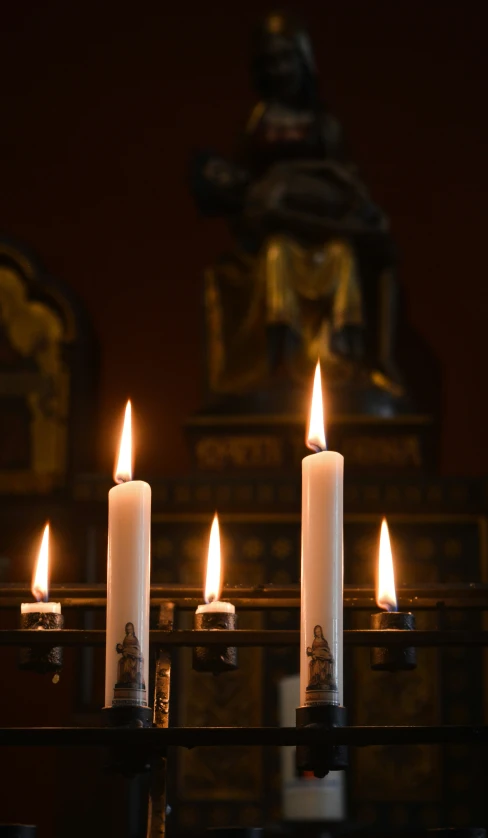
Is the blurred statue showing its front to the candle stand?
yes

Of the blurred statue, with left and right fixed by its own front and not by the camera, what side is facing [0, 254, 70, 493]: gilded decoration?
right

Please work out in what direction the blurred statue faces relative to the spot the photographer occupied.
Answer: facing the viewer

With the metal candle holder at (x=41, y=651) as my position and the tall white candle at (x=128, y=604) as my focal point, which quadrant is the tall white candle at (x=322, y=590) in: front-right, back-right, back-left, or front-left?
front-left

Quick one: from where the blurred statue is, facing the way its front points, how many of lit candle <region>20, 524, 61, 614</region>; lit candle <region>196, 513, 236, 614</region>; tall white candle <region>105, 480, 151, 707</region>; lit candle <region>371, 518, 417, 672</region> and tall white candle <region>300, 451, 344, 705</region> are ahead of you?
5

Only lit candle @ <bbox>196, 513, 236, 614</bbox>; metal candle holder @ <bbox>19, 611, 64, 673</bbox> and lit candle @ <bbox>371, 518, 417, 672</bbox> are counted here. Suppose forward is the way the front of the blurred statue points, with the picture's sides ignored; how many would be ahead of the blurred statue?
3

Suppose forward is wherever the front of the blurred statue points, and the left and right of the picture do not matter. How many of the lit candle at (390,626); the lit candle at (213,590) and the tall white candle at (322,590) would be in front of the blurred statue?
3

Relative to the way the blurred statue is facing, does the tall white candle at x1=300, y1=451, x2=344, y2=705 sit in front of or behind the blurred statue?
in front

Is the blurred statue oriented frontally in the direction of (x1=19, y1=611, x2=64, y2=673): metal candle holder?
yes

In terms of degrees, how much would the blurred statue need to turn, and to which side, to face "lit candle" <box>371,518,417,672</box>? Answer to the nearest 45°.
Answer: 0° — it already faces it

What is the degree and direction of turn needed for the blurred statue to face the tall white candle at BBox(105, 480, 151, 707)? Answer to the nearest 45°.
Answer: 0° — it already faces it

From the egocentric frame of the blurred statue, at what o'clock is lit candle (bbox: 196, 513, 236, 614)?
The lit candle is roughly at 12 o'clock from the blurred statue.

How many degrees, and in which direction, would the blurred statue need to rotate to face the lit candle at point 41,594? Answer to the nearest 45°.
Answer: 0° — it already faces it
